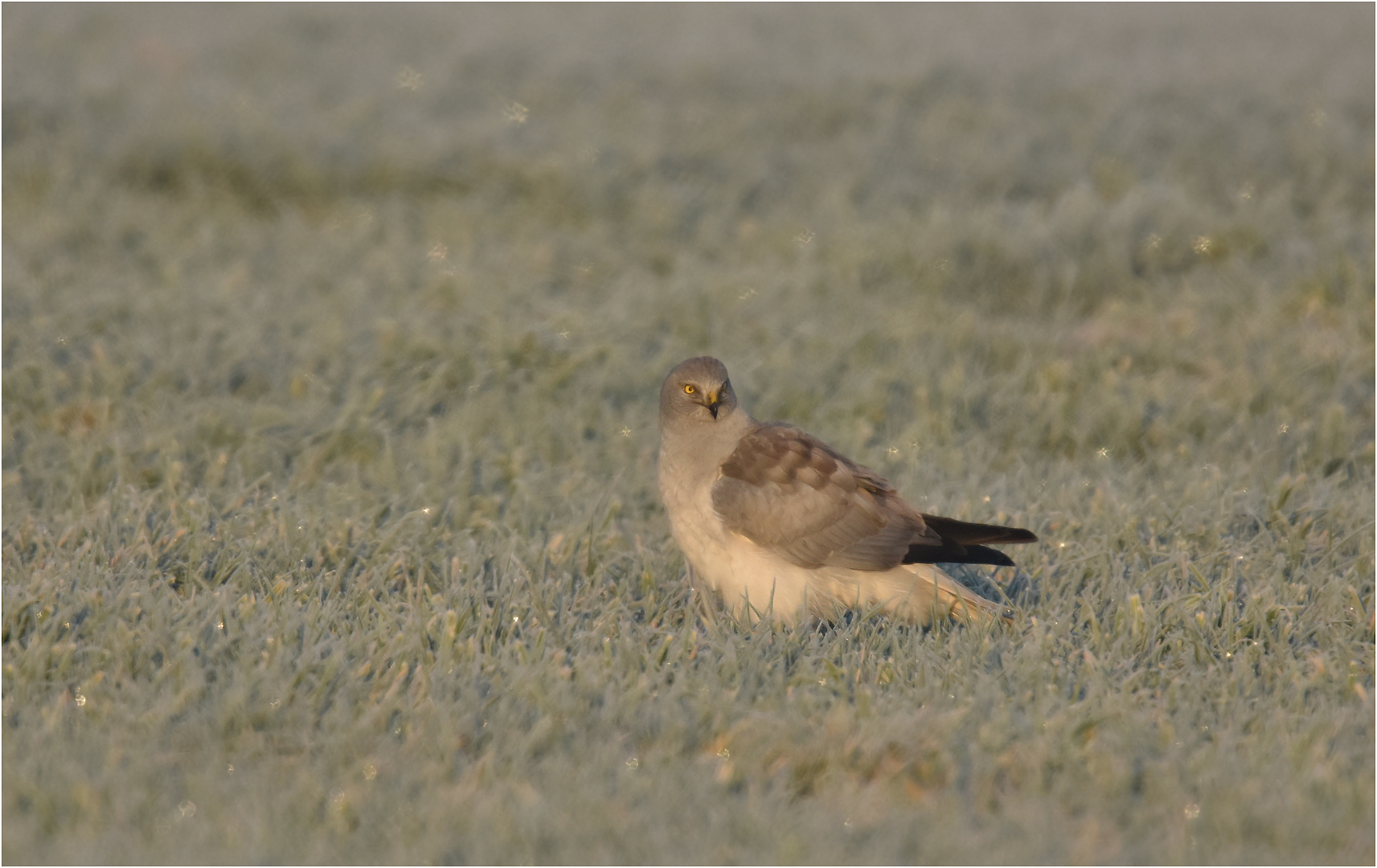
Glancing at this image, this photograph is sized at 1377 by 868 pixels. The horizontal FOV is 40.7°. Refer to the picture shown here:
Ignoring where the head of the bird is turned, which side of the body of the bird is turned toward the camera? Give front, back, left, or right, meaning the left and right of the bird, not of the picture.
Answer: left
